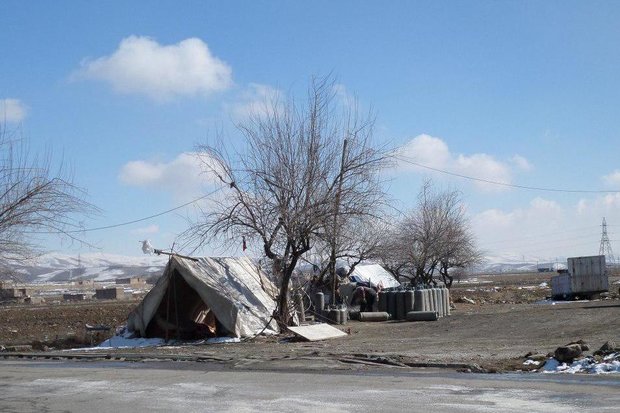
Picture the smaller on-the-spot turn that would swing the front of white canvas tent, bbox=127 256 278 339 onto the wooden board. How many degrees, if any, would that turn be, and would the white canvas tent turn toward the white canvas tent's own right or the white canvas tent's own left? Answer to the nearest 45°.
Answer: approximately 90° to the white canvas tent's own left

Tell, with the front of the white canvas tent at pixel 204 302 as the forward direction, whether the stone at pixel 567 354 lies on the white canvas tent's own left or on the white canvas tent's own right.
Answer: on the white canvas tent's own left

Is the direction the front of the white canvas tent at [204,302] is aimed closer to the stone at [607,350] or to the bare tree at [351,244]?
the stone

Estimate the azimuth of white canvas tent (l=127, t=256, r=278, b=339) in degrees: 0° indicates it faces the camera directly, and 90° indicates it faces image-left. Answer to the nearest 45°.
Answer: approximately 45°

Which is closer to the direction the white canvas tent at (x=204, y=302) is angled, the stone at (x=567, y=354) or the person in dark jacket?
the stone

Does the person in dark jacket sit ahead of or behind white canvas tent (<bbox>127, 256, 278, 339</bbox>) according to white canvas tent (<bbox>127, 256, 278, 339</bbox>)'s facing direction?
behind

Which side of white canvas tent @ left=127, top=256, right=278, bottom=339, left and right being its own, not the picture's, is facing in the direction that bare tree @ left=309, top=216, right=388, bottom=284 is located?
back

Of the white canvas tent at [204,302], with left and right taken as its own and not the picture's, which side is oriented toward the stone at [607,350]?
left

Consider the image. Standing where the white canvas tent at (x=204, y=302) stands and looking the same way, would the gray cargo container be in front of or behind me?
behind
